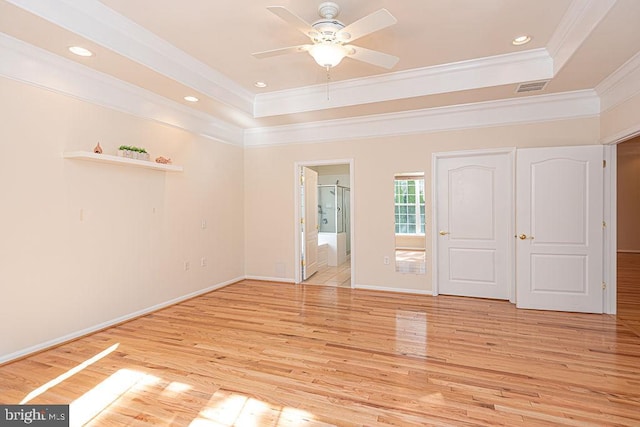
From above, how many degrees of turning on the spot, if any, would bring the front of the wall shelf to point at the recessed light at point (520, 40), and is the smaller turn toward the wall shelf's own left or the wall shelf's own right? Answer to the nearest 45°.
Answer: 0° — it already faces it

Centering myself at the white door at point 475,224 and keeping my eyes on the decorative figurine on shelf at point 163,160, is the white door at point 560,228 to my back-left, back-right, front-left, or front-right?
back-left

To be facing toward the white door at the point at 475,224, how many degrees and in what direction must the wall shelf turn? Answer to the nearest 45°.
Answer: approximately 45° to its left

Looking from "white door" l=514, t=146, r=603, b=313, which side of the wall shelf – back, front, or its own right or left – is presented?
front

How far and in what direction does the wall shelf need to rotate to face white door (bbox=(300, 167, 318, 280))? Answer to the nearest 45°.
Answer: approximately 45° to its left

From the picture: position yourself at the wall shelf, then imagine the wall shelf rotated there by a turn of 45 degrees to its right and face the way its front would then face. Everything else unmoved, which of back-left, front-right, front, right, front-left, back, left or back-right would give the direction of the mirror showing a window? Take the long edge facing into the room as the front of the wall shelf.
left

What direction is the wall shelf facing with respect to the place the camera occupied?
facing the viewer and to the right of the viewer

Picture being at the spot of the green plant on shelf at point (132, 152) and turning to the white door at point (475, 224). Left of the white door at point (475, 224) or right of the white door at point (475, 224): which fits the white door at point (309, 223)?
left

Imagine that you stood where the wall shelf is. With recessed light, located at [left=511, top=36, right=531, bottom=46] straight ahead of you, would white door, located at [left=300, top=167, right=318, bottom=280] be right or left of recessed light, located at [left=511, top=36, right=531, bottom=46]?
left
